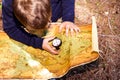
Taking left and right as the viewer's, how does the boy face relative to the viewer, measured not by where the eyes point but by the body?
facing the viewer and to the right of the viewer

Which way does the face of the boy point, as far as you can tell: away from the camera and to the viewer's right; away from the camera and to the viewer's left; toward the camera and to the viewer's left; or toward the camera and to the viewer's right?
toward the camera and to the viewer's right
